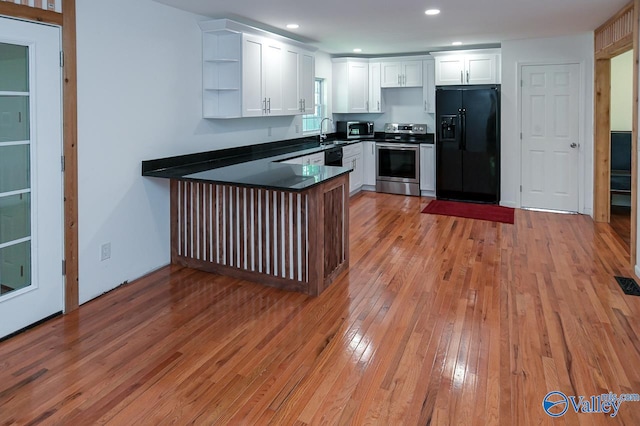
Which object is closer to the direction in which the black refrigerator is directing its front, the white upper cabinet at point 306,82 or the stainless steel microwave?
the white upper cabinet

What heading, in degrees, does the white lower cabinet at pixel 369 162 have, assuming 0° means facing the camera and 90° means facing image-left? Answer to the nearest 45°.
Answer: approximately 0°

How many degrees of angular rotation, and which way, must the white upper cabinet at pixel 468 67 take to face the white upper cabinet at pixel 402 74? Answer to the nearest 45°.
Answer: approximately 135° to its right
